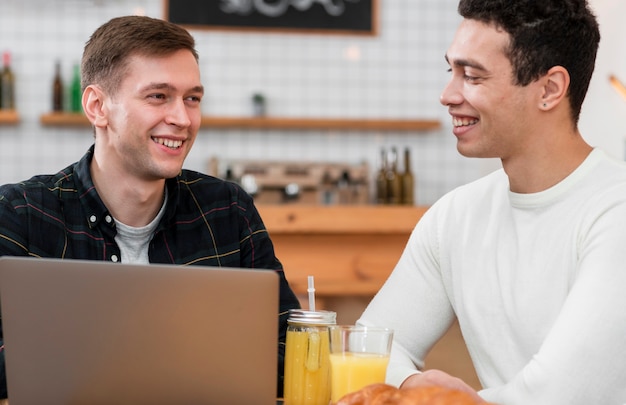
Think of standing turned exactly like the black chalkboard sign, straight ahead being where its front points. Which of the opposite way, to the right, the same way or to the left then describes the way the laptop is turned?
the opposite way

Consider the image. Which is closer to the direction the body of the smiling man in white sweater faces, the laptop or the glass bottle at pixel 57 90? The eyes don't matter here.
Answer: the laptop

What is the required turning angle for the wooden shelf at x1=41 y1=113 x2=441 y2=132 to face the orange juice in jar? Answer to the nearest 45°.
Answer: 0° — it already faces it

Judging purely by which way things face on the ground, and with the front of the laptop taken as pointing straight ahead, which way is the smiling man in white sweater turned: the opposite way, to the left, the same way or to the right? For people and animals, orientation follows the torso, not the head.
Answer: to the left

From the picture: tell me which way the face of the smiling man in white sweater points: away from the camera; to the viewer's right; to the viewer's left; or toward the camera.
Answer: to the viewer's left

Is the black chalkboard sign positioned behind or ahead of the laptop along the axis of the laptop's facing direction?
ahead

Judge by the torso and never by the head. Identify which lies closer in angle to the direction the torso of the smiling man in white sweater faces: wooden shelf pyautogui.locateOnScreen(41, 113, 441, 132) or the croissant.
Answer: the croissant

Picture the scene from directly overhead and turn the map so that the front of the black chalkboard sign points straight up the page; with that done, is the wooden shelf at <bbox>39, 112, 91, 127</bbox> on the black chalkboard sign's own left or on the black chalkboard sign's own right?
on the black chalkboard sign's own right

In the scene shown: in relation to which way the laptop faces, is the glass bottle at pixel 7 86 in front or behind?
in front

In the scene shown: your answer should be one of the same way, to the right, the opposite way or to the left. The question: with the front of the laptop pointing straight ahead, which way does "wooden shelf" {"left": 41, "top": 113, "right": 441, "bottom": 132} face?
the opposite way

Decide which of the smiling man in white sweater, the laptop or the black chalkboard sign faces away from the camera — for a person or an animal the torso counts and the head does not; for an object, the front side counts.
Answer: the laptop

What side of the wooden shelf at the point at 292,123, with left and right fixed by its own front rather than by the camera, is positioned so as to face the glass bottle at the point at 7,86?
right
